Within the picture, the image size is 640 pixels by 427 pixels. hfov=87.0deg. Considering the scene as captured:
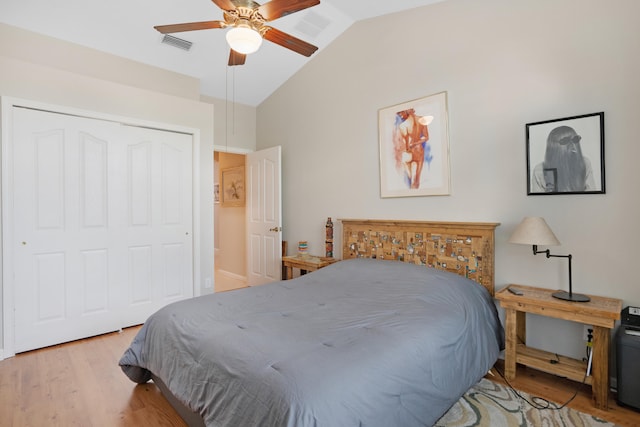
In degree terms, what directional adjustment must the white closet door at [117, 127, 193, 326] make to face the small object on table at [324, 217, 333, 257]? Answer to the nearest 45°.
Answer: approximately 45° to its left

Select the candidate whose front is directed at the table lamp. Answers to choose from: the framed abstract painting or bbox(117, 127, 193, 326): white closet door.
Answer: the white closet door

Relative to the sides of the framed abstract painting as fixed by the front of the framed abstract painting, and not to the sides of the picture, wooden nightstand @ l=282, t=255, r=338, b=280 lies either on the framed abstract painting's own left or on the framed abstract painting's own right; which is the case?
on the framed abstract painting's own right

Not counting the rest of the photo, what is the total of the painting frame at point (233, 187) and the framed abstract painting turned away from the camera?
0

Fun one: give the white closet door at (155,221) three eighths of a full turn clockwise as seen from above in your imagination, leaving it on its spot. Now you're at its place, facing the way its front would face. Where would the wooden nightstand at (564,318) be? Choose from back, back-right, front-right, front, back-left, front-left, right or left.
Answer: back-left

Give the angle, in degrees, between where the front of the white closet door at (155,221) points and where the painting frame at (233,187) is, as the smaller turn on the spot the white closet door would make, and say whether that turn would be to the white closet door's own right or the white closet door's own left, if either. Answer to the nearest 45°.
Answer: approximately 90° to the white closet door's own left

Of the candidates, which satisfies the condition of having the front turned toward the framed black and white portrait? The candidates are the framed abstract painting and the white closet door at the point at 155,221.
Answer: the white closet door

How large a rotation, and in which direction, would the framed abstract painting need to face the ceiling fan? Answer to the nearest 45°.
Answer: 0° — it already faces it

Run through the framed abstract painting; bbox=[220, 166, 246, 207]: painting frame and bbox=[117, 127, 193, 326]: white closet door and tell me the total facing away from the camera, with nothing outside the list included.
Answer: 0

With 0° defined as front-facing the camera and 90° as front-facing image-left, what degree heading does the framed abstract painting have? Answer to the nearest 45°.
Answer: approximately 45°

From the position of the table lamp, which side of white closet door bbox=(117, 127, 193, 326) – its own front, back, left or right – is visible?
front

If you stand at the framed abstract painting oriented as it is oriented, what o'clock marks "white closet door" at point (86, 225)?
The white closet door is roughly at 1 o'clock from the framed abstract painting.

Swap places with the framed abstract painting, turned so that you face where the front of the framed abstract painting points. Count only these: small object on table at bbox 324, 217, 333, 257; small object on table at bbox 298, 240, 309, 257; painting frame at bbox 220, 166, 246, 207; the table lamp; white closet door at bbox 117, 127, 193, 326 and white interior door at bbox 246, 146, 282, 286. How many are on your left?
1

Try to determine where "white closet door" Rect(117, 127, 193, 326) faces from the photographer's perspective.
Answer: facing the viewer and to the right of the viewer
